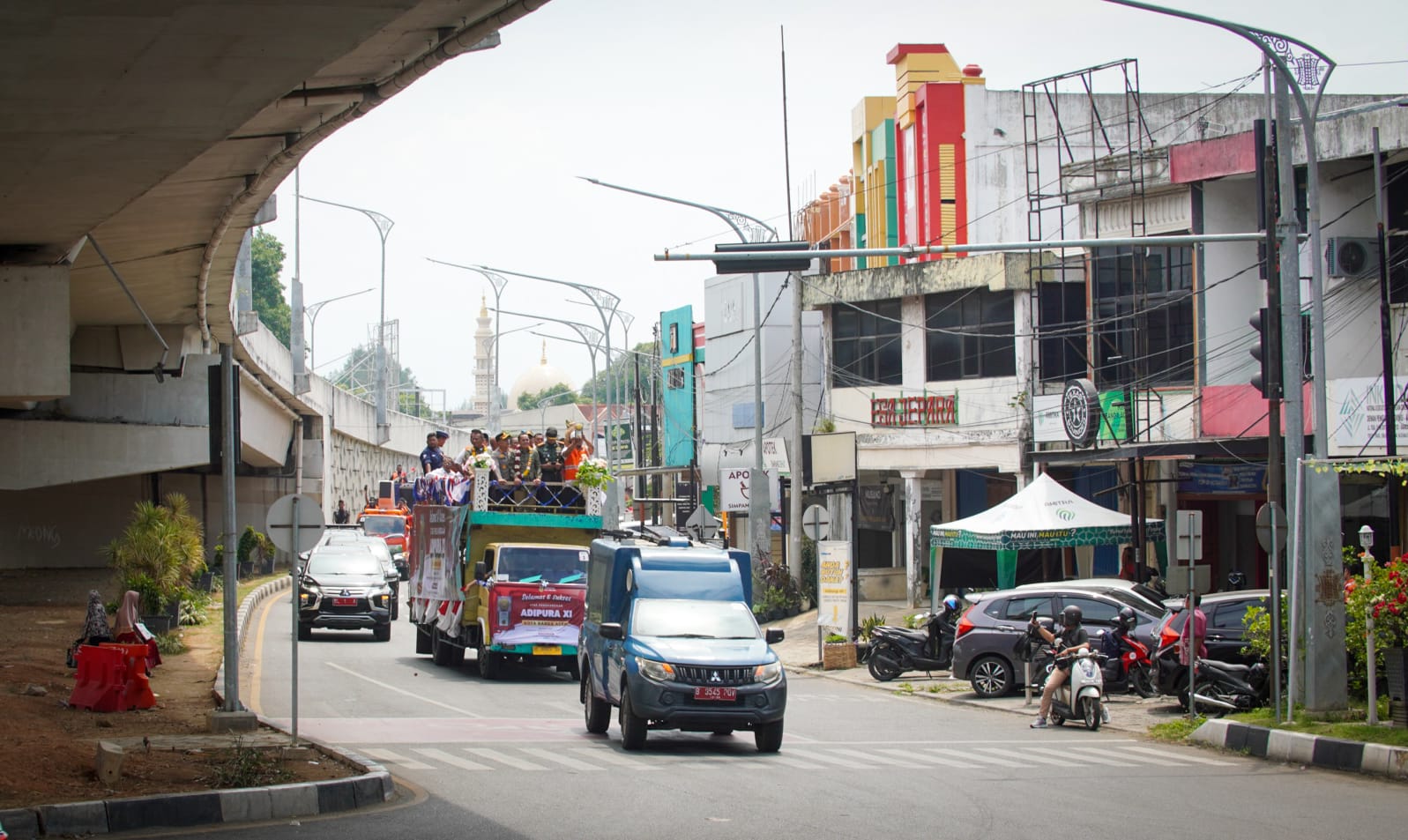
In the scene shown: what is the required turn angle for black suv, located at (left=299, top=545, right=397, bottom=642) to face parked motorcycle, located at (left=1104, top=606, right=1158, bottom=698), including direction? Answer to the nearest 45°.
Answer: approximately 45° to its left

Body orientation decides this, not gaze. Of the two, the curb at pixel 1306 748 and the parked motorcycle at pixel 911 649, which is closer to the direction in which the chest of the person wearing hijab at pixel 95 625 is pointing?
the parked motorcycle

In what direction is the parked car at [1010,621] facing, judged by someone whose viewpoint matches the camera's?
facing to the right of the viewer

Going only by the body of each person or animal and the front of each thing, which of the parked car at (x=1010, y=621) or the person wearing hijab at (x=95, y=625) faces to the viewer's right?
the parked car

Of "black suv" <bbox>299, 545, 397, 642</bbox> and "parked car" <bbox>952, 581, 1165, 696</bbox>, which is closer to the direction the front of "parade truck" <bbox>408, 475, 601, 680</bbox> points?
the parked car
